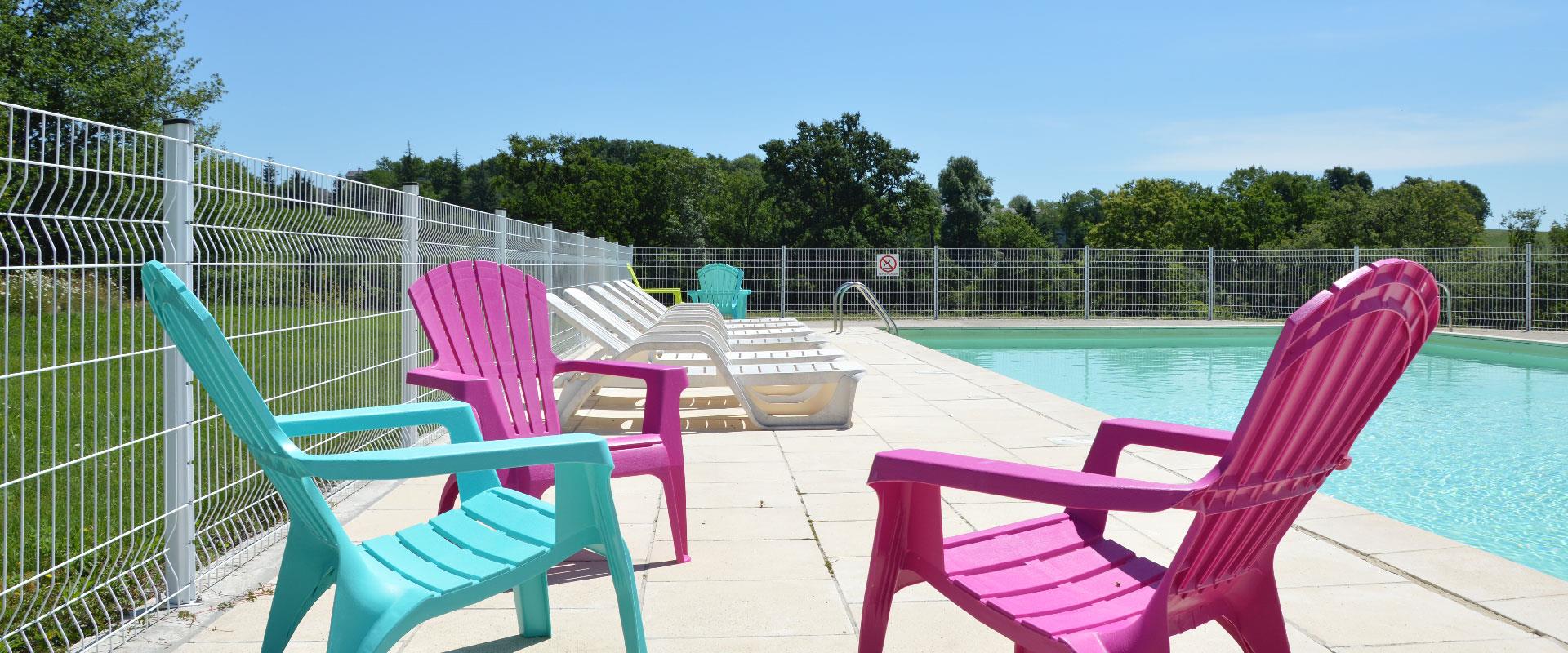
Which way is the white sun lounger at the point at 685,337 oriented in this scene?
to the viewer's right

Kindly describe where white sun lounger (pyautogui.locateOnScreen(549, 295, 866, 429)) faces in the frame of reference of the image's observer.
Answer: facing to the right of the viewer

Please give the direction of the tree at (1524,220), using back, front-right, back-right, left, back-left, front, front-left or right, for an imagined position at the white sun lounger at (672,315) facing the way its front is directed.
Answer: front-left

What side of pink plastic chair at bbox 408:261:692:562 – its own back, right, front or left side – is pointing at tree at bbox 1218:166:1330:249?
left

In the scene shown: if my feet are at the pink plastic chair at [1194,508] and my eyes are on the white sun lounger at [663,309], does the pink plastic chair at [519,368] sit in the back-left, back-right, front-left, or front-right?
front-left

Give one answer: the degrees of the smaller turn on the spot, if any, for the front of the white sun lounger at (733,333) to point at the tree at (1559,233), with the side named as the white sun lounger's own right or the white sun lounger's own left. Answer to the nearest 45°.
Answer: approximately 45° to the white sun lounger's own left

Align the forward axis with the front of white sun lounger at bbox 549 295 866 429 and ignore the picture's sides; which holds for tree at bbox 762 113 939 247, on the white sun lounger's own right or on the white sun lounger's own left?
on the white sun lounger's own left

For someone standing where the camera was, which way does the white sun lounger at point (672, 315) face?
facing to the right of the viewer

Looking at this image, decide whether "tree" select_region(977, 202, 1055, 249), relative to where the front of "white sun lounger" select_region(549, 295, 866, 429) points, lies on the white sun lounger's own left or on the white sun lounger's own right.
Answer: on the white sun lounger's own left

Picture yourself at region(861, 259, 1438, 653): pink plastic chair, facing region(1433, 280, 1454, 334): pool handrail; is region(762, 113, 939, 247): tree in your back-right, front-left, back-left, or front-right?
front-left

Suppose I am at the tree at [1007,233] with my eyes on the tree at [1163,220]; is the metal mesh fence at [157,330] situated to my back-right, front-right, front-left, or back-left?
back-right

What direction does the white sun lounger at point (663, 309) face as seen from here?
to the viewer's right

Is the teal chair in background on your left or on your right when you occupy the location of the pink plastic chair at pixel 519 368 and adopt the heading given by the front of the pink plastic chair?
on your left
